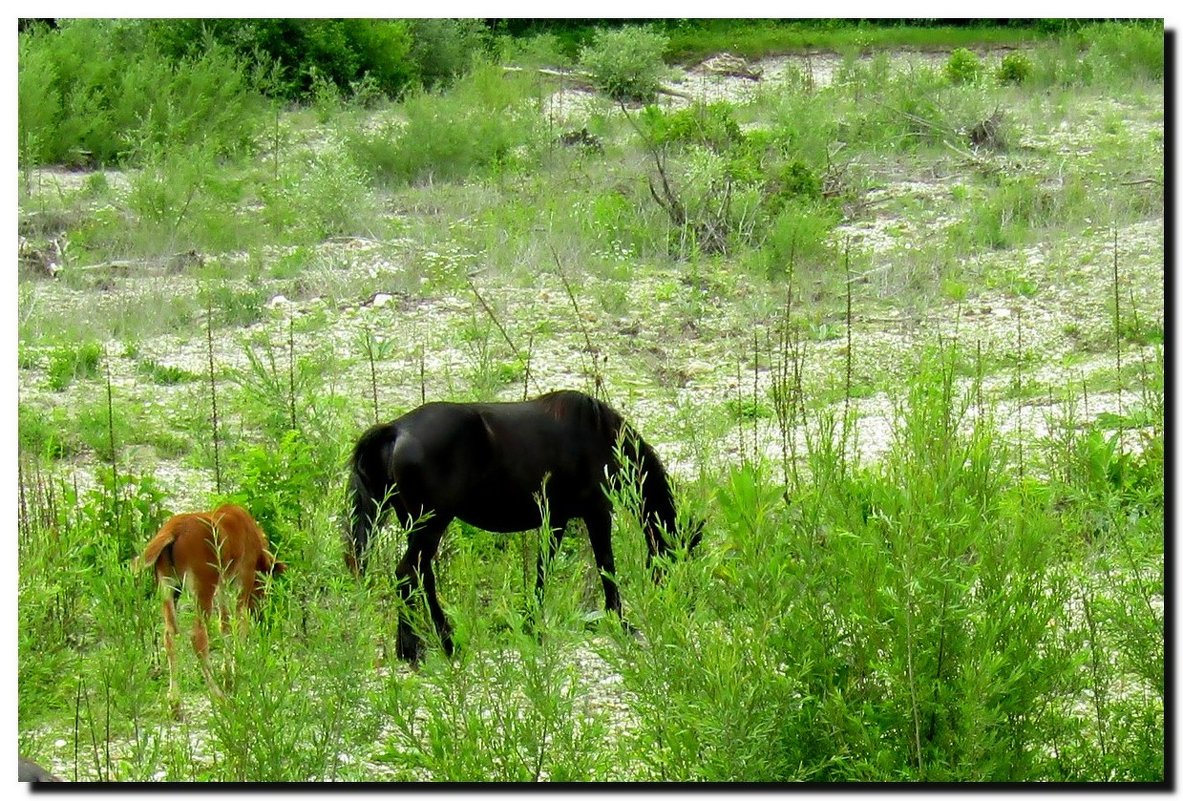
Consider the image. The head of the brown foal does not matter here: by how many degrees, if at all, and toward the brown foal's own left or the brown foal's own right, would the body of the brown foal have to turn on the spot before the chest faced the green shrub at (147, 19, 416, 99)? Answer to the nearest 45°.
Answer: approximately 45° to the brown foal's own left

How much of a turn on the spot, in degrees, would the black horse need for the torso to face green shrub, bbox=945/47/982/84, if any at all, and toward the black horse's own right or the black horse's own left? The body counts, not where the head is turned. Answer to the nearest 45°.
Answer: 0° — it already faces it

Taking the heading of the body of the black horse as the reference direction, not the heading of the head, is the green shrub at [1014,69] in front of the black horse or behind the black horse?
in front

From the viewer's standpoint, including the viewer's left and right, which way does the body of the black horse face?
facing away from the viewer and to the right of the viewer

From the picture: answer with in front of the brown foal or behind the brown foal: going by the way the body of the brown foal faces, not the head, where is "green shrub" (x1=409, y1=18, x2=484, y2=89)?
in front

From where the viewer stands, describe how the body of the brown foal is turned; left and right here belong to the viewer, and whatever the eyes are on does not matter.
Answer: facing away from the viewer and to the right of the viewer

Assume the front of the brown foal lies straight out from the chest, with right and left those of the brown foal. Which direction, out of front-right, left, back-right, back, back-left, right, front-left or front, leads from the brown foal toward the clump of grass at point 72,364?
front-left

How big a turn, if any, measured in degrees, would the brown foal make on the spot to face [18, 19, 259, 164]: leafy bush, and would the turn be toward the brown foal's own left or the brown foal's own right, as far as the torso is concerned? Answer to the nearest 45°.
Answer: approximately 45° to the brown foal's own left

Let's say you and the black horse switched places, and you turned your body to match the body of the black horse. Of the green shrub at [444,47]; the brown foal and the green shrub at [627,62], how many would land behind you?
1

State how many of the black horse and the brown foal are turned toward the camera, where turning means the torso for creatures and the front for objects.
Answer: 0

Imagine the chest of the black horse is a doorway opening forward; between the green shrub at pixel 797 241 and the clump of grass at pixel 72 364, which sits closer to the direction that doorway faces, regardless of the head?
the green shrub

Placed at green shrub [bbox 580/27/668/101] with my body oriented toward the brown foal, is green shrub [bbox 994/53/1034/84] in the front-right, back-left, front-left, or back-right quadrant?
back-left
